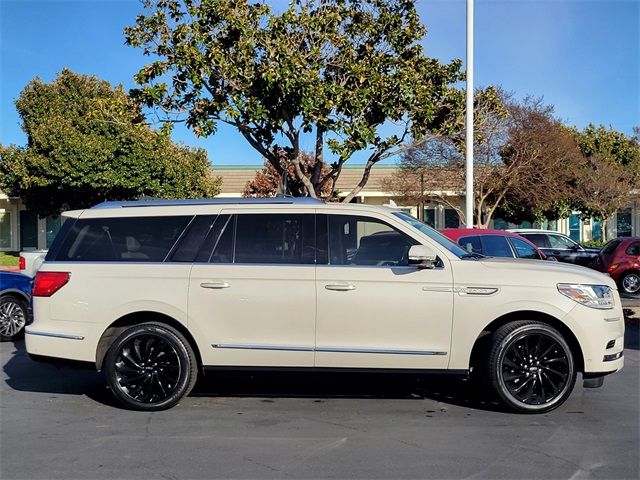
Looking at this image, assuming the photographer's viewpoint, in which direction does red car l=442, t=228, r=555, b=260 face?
facing to the right of the viewer

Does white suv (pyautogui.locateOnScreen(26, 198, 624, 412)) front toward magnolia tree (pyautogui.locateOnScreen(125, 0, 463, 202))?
no

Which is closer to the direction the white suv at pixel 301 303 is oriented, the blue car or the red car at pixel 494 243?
the red car

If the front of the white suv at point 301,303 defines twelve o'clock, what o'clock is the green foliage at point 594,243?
The green foliage is roughly at 10 o'clock from the white suv.

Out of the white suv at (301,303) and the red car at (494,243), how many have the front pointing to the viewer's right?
2

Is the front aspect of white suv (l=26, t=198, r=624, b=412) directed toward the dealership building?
no

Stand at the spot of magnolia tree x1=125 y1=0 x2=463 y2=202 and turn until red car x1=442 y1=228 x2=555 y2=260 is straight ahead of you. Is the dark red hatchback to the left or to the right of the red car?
left

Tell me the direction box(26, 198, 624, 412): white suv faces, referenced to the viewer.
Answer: facing to the right of the viewer

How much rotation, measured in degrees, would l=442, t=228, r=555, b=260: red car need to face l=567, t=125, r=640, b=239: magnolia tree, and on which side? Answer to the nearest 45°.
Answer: approximately 90° to its left

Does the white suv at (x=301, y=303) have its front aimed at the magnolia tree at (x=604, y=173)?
no

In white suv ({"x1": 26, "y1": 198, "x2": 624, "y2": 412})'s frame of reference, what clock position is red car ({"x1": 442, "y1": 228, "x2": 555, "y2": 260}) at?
The red car is roughly at 10 o'clock from the white suv.

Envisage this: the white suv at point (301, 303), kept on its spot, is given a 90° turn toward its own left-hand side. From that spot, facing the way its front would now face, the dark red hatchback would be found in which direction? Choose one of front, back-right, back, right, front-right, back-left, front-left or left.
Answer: front-right

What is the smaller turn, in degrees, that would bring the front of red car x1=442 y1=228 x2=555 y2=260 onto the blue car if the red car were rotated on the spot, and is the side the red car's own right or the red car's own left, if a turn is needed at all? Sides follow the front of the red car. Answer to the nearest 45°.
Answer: approximately 135° to the red car's own right

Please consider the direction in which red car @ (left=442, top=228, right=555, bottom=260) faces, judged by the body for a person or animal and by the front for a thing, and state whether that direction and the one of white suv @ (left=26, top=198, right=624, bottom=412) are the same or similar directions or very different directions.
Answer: same or similar directions
